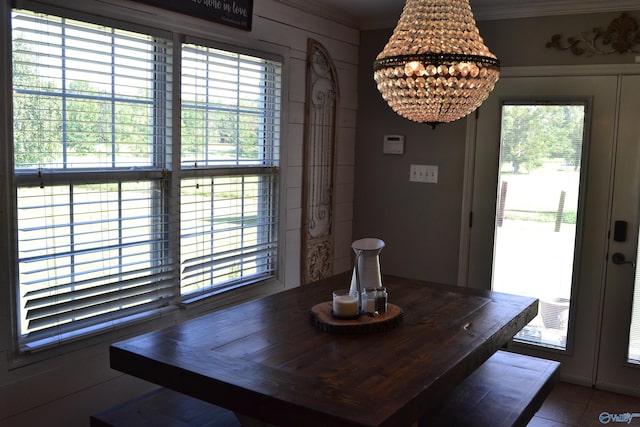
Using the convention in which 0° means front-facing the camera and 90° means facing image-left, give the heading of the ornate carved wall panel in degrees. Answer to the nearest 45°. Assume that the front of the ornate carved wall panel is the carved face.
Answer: approximately 315°

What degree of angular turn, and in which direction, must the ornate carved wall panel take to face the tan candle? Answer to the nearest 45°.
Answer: approximately 45° to its right

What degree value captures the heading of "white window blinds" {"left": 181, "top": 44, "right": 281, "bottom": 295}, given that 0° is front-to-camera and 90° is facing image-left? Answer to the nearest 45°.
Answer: approximately 315°

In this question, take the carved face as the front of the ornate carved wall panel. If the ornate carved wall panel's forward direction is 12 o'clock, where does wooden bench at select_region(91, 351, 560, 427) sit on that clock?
The wooden bench is roughly at 1 o'clock from the ornate carved wall panel.

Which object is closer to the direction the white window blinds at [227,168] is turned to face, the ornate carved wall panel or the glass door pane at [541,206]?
the glass door pane

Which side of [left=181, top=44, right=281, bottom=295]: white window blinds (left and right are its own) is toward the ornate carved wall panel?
left

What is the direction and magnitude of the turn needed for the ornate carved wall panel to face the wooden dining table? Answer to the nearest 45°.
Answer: approximately 45° to its right

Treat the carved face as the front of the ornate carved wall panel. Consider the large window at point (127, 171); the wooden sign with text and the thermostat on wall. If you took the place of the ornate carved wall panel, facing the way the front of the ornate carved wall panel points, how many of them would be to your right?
2

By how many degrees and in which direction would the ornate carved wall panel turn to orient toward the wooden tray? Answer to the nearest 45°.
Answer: approximately 45° to its right
